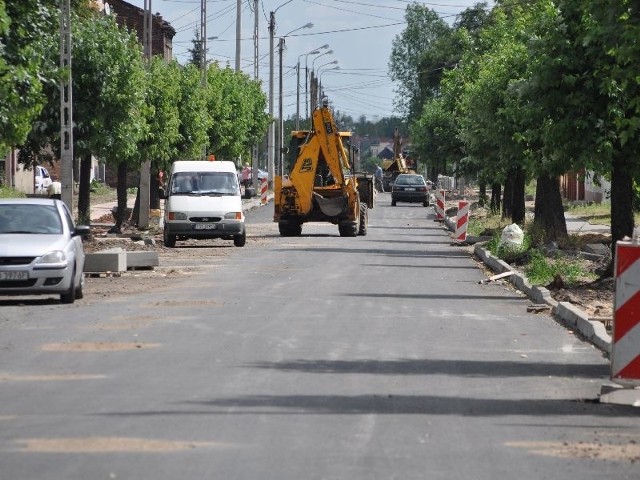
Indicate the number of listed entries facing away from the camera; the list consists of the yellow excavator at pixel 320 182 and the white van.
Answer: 1

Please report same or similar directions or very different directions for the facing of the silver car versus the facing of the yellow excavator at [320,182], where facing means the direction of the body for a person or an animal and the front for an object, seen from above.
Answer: very different directions

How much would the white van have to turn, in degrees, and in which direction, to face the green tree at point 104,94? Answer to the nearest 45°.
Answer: approximately 135° to its right

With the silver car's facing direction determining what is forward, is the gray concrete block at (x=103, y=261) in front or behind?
behind

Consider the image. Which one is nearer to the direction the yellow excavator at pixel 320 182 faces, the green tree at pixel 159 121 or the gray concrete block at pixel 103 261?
the green tree

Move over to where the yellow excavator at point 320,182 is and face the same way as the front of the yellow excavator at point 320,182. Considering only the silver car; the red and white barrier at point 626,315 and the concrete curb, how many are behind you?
3

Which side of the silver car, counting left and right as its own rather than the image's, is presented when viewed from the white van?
back

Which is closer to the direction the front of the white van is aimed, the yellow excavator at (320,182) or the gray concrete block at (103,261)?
the gray concrete block

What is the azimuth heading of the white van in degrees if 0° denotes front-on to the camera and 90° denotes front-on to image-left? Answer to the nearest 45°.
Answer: approximately 0°

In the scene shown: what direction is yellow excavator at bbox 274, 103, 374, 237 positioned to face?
away from the camera

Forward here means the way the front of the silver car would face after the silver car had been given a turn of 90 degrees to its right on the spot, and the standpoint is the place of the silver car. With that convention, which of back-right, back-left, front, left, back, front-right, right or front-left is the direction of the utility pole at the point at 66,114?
right
